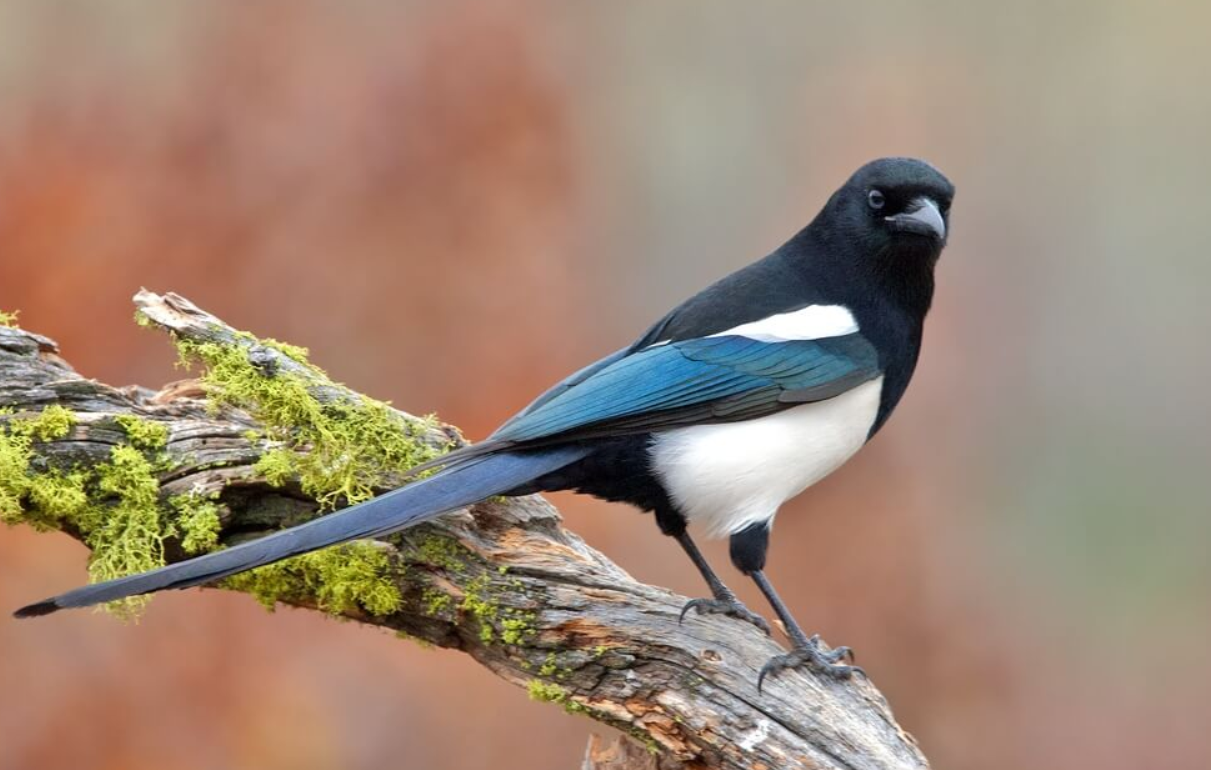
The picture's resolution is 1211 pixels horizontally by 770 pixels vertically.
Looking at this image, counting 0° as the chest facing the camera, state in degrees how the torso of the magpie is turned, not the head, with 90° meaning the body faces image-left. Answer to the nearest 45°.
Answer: approximately 270°
